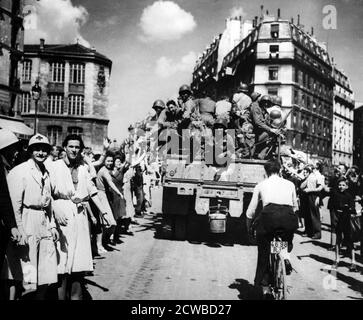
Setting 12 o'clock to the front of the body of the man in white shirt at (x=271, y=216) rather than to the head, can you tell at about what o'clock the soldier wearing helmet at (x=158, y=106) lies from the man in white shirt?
The soldier wearing helmet is roughly at 11 o'clock from the man in white shirt.

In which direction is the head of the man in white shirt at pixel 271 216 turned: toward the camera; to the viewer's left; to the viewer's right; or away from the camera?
away from the camera

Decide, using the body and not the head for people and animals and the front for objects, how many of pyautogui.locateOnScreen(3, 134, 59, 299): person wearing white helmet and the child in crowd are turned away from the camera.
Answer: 0

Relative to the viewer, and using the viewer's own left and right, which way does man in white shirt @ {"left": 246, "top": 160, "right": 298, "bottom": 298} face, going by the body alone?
facing away from the viewer

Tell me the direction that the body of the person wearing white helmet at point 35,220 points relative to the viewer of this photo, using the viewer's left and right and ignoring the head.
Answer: facing the viewer and to the right of the viewer

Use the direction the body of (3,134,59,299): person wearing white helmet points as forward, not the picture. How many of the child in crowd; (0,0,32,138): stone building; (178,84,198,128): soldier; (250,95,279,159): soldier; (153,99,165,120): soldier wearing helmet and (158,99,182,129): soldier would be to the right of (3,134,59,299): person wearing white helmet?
0

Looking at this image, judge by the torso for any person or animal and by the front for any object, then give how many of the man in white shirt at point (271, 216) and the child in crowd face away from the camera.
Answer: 1

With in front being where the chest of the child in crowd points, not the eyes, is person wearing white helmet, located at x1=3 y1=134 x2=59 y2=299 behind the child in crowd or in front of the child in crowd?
in front

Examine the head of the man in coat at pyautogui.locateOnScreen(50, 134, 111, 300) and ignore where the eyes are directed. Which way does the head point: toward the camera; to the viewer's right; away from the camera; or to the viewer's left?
toward the camera

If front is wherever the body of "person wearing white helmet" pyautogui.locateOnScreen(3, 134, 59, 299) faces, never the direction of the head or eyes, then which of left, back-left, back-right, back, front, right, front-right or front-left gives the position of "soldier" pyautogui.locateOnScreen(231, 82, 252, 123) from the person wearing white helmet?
left

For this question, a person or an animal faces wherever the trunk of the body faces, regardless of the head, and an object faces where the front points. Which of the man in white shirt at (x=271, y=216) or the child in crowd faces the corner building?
the man in white shirt

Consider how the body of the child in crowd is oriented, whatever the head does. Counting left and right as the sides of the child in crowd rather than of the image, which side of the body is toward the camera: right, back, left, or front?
front

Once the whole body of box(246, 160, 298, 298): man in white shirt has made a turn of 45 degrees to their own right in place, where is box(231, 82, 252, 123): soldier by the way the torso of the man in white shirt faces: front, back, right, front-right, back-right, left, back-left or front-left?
front-left

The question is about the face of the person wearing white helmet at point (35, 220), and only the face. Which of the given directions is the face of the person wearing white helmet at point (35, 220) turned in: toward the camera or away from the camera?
toward the camera
